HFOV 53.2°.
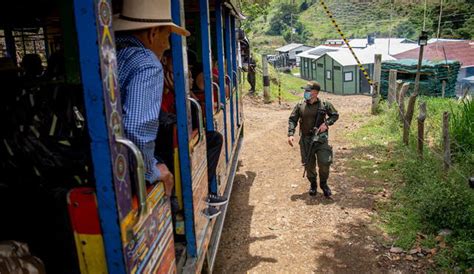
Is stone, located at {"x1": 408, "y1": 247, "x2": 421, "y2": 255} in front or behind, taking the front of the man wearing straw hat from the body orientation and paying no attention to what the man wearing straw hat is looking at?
in front

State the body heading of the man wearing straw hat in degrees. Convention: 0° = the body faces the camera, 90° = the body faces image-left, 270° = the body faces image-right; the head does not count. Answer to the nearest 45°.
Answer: approximately 225°

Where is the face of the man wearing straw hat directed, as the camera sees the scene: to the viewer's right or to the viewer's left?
to the viewer's right

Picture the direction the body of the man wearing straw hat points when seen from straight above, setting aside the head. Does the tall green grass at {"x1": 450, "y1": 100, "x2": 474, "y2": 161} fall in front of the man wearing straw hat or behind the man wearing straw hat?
in front

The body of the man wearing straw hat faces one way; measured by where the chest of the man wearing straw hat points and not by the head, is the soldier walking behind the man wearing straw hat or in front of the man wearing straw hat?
in front

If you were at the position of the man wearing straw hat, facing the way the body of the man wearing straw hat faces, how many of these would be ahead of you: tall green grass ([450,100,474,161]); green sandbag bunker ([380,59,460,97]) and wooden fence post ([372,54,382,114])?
3

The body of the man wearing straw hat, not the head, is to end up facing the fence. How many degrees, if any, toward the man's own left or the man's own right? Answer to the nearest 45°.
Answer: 0° — they already face it

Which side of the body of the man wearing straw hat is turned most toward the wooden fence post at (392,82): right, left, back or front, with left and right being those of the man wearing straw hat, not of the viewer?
front

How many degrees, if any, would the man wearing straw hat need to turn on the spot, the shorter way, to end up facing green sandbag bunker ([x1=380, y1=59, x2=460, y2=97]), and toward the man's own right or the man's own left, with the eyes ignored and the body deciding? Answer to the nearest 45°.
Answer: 0° — they already face it

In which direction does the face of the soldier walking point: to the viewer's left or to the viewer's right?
to the viewer's left
